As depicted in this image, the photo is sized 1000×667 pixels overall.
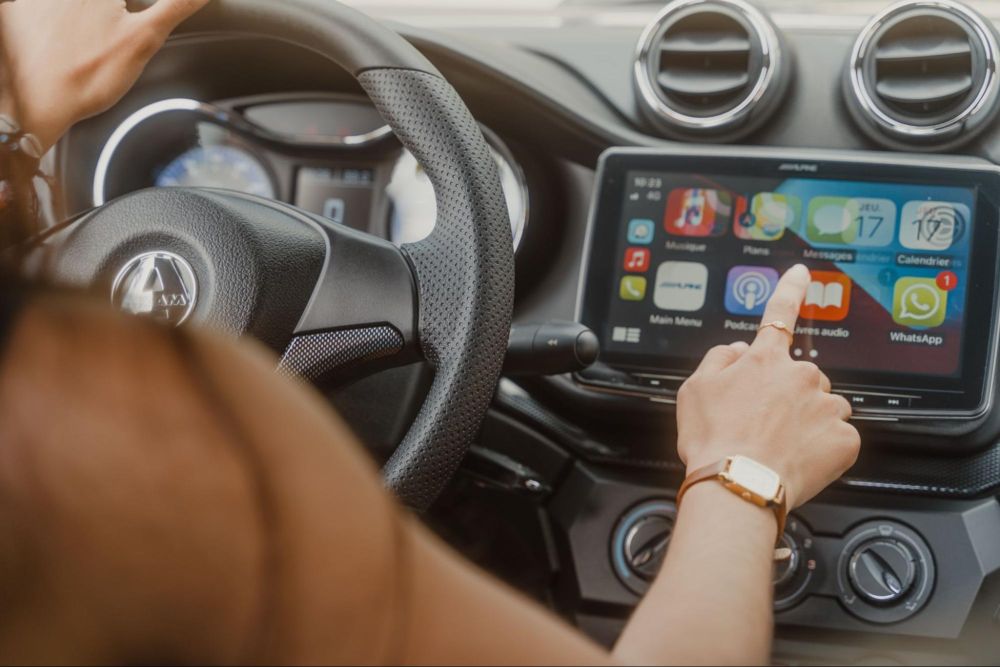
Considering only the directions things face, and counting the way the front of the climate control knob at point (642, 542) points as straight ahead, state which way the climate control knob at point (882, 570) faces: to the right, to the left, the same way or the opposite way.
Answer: the same way

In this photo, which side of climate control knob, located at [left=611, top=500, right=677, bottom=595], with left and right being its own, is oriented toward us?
front

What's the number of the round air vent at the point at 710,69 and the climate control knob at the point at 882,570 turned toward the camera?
2

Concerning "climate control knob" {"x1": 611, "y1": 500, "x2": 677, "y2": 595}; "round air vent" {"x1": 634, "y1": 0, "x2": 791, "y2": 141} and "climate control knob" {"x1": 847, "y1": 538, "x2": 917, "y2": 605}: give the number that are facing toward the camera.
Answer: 3

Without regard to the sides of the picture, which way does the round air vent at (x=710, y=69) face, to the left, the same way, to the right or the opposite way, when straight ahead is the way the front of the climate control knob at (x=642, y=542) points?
the same way

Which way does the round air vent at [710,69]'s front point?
toward the camera
